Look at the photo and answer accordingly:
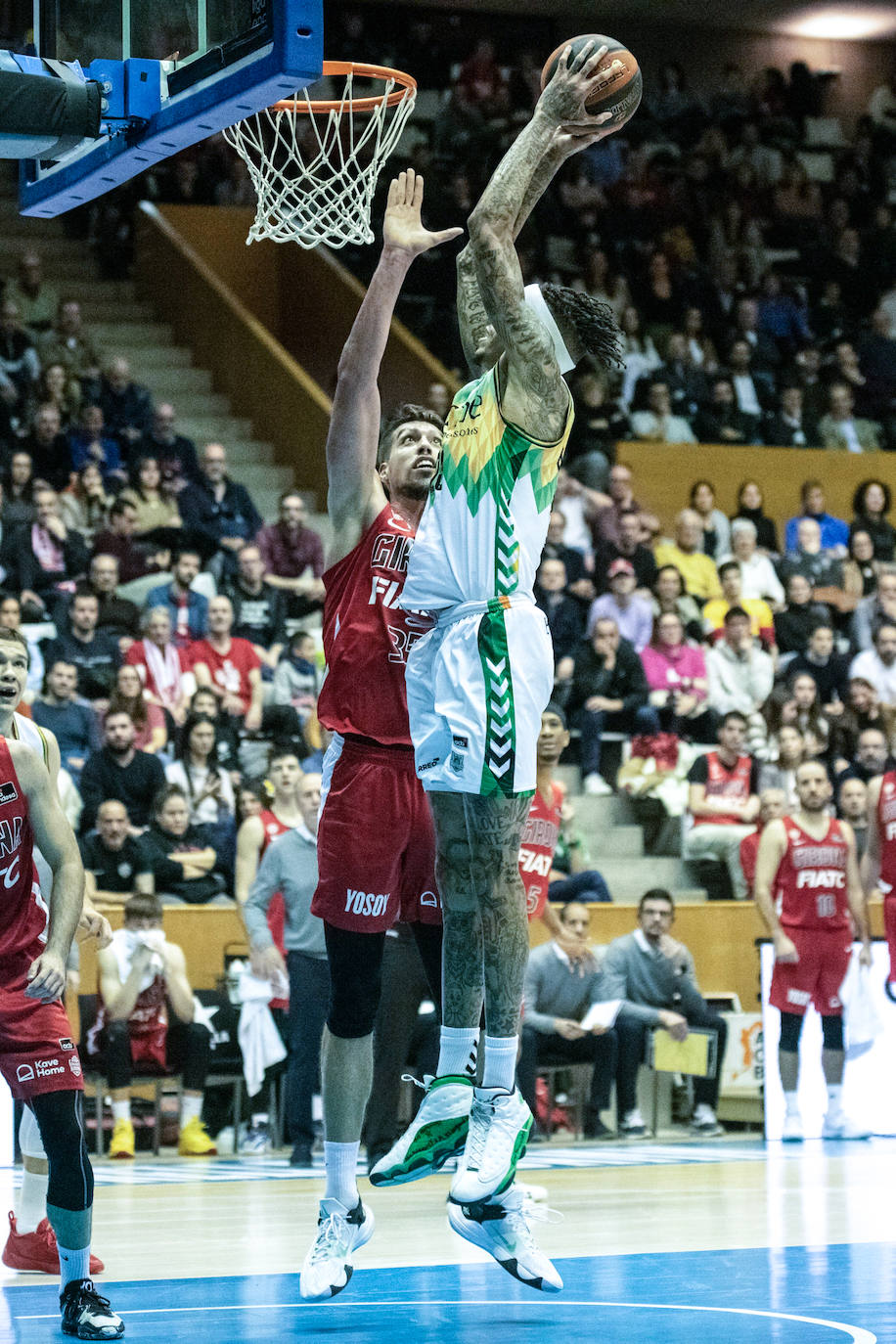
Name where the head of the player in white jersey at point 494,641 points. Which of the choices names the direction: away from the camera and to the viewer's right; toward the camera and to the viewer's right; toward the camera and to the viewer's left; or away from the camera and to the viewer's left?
away from the camera and to the viewer's left

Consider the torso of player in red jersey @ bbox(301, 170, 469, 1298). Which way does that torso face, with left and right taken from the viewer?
facing the viewer and to the right of the viewer

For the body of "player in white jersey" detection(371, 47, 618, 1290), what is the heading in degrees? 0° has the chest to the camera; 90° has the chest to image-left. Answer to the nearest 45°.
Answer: approximately 90°
